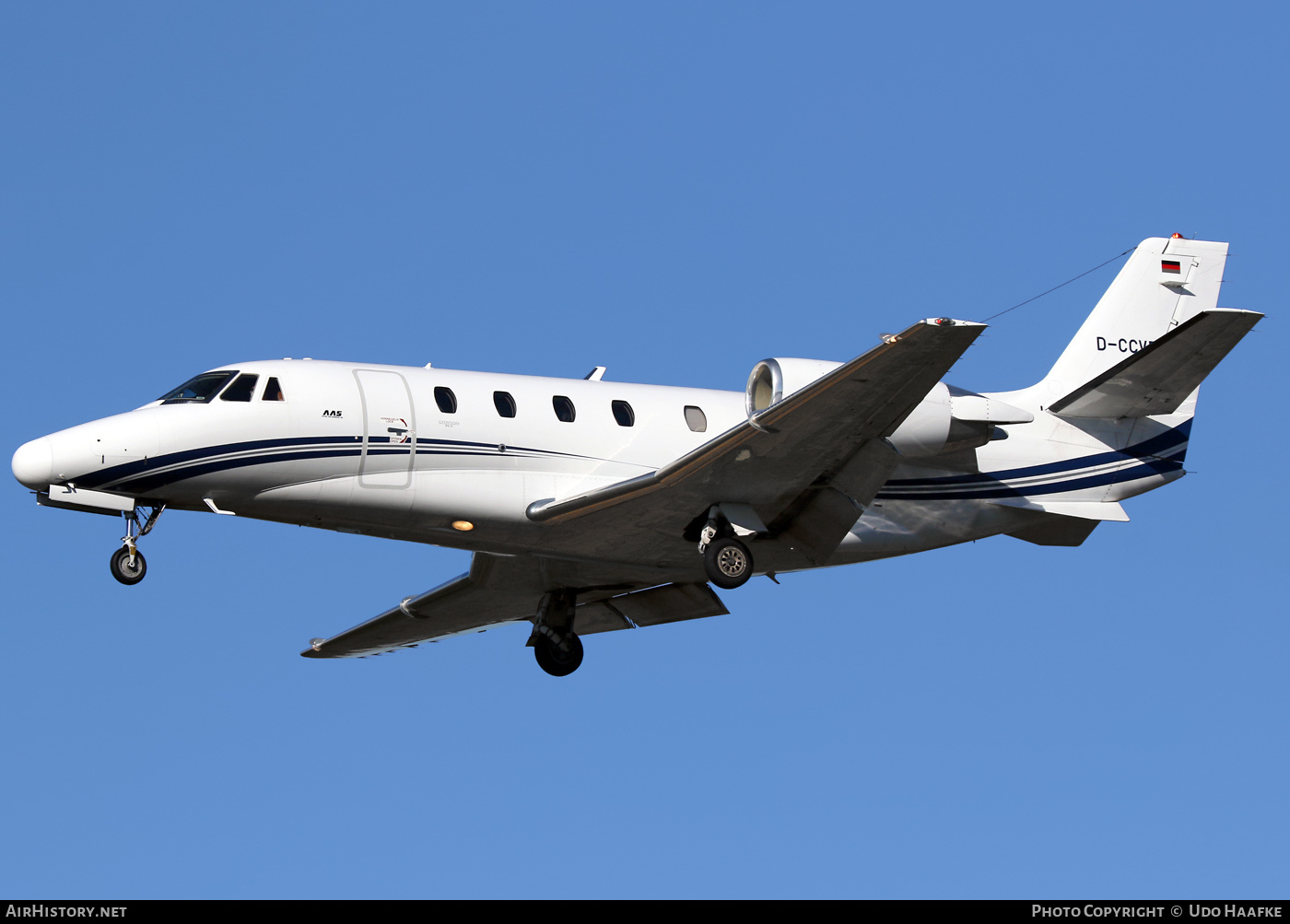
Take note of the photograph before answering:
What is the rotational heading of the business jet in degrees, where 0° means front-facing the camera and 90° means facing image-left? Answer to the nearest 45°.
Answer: approximately 45°
